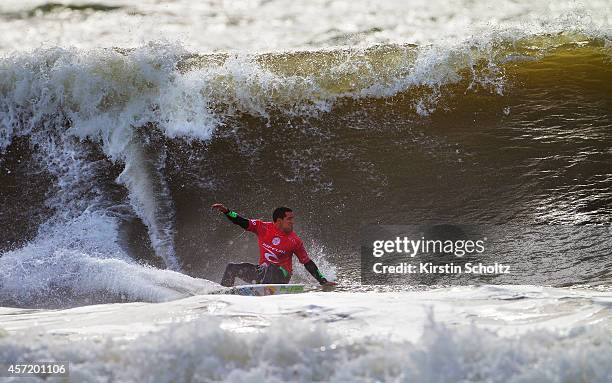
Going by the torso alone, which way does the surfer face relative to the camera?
toward the camera

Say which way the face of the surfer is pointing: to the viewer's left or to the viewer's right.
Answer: to the viewer's right
